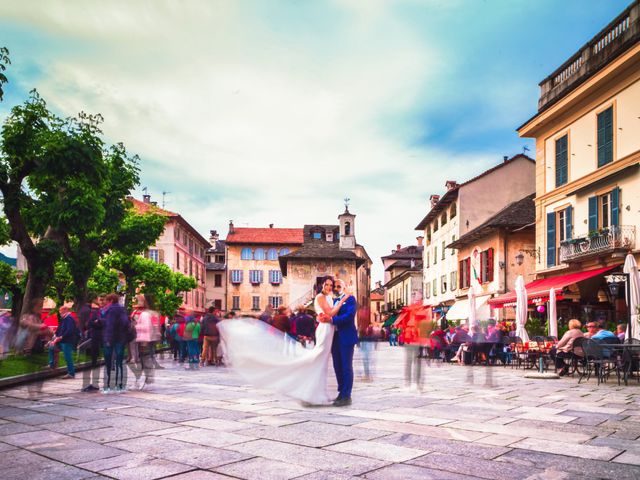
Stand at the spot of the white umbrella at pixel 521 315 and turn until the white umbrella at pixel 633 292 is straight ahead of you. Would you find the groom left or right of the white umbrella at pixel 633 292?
right

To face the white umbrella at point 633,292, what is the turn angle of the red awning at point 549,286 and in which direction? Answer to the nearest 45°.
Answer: approximately 45° to its left

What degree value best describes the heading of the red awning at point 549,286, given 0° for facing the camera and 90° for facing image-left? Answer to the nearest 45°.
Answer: approximately 45°
